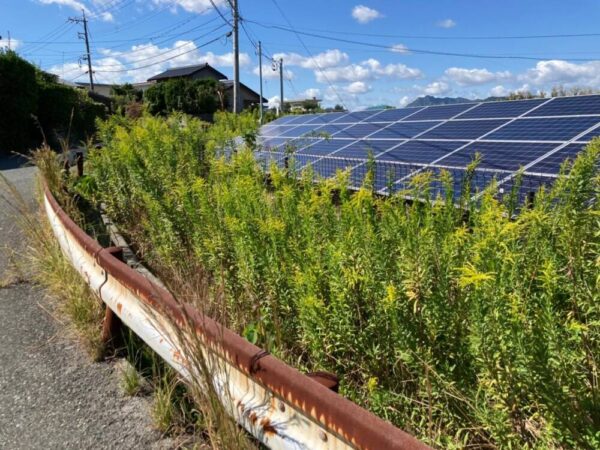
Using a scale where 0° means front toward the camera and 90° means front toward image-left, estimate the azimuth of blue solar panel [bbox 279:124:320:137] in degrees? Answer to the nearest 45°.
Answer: approximately 45°

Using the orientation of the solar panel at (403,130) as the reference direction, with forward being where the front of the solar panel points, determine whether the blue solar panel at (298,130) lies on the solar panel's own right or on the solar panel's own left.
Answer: on the solar panel's own right

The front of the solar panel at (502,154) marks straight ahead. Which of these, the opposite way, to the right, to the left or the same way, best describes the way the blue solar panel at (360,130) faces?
the same way

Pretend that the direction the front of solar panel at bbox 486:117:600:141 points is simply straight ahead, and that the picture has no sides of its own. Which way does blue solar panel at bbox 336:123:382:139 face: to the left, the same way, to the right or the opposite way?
the same way

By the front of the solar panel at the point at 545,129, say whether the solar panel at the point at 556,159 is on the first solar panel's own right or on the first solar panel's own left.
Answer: on the first solar panel's own left

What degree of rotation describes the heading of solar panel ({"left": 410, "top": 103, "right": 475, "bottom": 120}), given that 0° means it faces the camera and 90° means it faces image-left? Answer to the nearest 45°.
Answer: approximately 45°

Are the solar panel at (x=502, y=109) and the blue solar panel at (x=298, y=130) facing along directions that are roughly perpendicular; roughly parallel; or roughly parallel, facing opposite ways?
roughly parallel

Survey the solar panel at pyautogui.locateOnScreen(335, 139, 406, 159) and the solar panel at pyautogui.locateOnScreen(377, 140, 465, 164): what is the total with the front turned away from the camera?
0

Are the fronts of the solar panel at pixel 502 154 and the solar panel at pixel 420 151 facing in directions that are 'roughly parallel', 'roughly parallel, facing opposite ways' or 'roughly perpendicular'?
roughly parallel

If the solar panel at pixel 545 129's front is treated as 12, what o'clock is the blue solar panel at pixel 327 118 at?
The blue solar panel is roughly at 3 o'clock from the solar panel.

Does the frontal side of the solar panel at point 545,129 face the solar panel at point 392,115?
no

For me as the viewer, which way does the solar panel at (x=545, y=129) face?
facing the viewer and to the left of the viewer

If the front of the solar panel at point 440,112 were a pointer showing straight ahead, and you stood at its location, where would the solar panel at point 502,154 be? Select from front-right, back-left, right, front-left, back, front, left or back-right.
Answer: front-left

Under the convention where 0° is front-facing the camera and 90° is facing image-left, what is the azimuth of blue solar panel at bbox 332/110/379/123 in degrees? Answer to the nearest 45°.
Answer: approximately 45°

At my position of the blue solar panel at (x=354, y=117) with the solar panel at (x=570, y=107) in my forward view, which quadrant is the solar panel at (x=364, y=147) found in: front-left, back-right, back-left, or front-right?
front-right

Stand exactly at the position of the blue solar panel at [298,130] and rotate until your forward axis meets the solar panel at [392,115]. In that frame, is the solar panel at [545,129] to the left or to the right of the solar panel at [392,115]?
right

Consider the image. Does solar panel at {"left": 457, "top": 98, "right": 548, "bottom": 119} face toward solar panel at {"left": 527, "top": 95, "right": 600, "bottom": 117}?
no

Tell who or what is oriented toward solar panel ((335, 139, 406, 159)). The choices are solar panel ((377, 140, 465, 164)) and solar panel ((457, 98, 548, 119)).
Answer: solar panel ((457, 98, 548, 119))

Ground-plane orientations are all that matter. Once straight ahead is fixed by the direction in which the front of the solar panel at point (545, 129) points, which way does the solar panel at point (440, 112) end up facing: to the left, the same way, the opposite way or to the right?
the same way

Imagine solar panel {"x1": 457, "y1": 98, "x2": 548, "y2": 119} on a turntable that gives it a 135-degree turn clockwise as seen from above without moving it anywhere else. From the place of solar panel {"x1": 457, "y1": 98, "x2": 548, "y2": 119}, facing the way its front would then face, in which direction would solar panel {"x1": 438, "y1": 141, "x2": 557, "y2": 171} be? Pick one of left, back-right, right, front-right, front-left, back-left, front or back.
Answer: back
